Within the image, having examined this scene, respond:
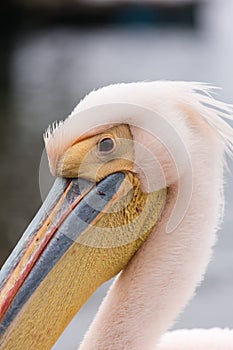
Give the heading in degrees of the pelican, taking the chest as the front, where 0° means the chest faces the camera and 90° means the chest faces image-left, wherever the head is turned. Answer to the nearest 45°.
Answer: approximately 90°
